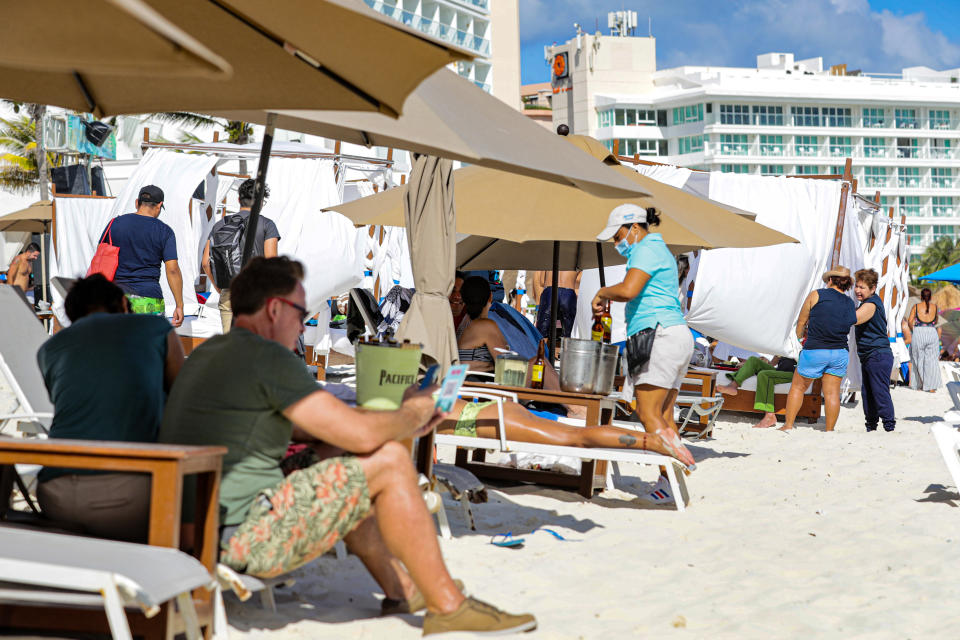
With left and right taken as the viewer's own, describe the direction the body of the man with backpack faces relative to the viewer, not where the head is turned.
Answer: facing away from the viewer and to the right of the viewer

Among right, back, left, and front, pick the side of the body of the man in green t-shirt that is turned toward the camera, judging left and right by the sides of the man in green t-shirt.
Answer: right

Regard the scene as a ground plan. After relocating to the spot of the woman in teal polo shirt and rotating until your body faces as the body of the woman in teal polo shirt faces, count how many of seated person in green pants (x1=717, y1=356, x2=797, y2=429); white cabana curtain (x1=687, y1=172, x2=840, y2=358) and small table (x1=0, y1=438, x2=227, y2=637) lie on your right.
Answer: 2

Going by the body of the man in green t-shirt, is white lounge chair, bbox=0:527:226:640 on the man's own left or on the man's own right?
on the man's own right

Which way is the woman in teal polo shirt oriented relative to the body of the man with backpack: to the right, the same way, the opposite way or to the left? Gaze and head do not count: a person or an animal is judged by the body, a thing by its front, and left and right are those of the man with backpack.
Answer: to the left

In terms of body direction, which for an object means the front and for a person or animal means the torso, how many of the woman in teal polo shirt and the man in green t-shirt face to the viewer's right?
1

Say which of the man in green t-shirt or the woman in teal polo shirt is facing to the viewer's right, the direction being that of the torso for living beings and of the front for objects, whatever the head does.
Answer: the man in green t-shirt

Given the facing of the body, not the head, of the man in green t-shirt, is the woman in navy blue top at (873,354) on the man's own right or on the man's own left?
on the man's own left

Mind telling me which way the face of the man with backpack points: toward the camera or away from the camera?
away from the camera

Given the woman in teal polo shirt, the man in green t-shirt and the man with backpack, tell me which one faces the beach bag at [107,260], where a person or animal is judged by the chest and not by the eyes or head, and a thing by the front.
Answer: the woman in teal polo shirt

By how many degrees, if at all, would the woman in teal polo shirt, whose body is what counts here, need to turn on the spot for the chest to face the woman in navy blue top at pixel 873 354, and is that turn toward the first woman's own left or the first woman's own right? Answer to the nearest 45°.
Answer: approximately 135° to the first woman's own right

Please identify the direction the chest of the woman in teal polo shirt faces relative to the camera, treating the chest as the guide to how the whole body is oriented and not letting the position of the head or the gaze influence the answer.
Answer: to the viewer's left

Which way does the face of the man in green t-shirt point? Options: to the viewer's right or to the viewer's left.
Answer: to the viewer's right
